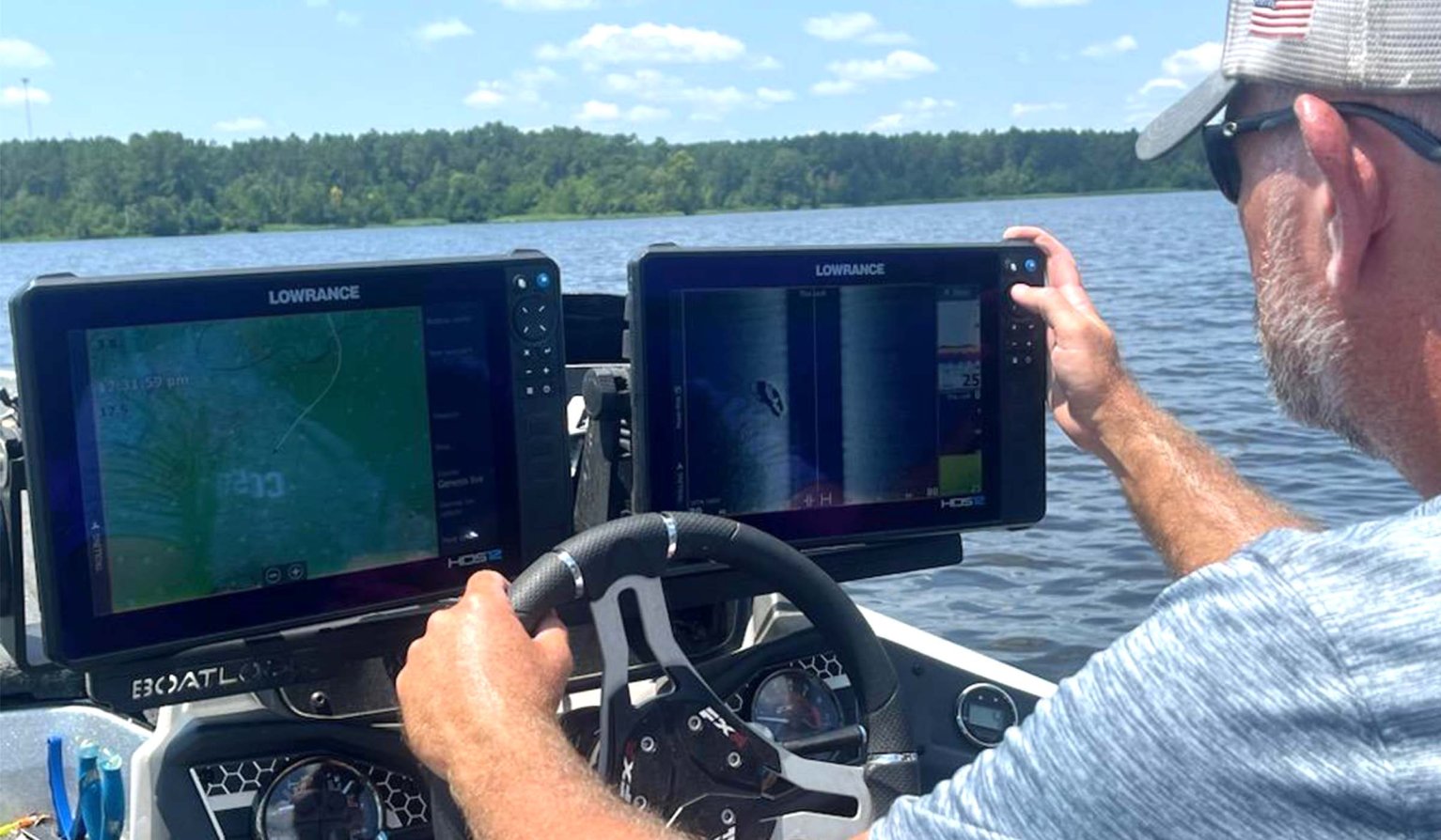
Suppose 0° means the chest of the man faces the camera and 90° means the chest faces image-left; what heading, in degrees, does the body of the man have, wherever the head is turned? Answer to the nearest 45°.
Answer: approximately 135°

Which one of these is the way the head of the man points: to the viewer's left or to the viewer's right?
to the viewer's left
